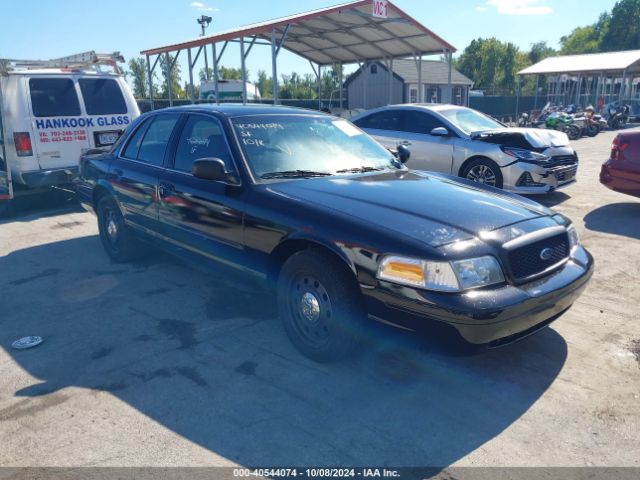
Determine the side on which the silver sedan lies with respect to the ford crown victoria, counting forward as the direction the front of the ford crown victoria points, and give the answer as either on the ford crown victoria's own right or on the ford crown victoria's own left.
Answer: on the ford crown victoria's own left

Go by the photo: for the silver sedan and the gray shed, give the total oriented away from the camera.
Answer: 0

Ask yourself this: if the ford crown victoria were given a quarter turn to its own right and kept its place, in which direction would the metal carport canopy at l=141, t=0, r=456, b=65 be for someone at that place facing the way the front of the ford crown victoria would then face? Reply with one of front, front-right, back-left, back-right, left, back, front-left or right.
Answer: back-right

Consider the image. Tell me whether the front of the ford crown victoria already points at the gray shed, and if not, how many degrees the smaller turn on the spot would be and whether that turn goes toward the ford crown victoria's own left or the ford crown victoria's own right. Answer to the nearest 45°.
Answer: approximately 135° to the ford crown victoria's own left

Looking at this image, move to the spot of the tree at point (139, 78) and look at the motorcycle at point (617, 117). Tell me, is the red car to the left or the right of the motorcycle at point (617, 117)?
right

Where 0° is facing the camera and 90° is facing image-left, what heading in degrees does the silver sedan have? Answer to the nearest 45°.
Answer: approximately 315°

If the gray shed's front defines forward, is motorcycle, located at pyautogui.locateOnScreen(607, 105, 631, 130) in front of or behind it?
in front

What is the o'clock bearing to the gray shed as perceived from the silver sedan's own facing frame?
The gray shed is roughly at 7 o'clock from the silver sedan.

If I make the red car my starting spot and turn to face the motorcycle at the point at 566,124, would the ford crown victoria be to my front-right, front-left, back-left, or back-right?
back-left

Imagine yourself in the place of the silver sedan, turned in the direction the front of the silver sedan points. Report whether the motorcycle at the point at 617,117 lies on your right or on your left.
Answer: on your left
